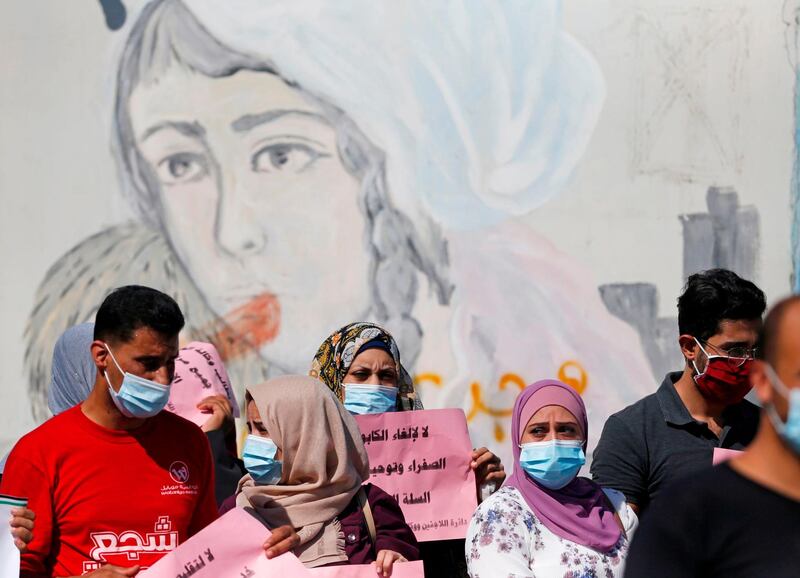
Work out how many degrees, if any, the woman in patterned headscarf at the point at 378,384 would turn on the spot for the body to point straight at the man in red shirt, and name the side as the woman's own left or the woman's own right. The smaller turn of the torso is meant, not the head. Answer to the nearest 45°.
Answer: approximately 45° to the woman's own right

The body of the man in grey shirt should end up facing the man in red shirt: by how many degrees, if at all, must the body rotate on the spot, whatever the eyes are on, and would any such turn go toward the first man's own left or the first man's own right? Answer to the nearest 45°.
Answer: approximately 90° to the first man's own right

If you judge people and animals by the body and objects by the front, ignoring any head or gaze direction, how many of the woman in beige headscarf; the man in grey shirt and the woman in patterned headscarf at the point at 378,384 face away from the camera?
0

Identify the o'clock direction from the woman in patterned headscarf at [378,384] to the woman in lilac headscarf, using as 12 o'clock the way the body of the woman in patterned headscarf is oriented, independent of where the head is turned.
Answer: The woman in lilac headscarf is roughly at 11 o'clock from the woman in patterned headscarf.

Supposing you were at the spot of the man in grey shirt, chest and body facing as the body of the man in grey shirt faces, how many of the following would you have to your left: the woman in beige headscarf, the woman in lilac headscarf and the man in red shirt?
0

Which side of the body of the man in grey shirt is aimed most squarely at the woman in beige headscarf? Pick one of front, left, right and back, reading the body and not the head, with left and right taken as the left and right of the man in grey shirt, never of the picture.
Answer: right

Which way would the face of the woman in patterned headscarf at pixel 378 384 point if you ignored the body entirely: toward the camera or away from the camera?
toward the camera

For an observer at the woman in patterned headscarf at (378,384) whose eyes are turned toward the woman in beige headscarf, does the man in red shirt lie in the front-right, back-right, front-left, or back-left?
front-right

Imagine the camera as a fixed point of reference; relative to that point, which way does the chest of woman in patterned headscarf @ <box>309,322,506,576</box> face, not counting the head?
toward the camera

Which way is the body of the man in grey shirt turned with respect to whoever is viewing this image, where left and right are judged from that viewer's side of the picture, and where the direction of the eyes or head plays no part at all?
facing the viewer and to the right of the viewer

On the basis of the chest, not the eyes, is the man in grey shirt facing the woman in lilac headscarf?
no

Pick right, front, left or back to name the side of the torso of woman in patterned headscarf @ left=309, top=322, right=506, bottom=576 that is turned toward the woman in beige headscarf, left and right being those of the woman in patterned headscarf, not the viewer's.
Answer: front

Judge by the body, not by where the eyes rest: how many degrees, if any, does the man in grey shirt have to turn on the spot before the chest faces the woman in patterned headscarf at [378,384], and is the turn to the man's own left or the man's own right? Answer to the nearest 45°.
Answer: approximately 135° to the man's own right

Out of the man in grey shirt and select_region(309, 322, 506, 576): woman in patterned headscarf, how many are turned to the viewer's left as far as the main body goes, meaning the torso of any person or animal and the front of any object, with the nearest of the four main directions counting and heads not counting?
0

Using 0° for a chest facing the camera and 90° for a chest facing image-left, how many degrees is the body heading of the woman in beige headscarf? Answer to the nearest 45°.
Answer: approximately 45°
